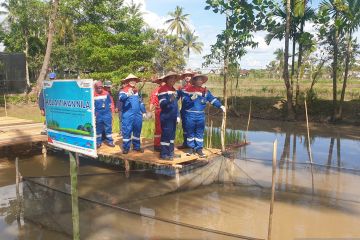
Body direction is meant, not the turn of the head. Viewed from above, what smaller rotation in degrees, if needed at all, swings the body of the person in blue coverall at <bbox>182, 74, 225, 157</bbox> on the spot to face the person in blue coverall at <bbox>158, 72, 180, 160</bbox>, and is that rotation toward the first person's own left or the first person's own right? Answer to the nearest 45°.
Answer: approximately 45° to the first person's own right

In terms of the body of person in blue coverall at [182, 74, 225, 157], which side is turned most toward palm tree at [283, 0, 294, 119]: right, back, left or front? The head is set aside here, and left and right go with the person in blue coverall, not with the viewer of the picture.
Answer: back

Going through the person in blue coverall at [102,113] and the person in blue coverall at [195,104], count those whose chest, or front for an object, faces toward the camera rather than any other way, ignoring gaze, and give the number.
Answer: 2

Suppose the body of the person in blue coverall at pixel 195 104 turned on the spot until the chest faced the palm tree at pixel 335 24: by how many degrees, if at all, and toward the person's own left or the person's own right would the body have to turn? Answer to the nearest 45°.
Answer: approximately 135° to the person's own left

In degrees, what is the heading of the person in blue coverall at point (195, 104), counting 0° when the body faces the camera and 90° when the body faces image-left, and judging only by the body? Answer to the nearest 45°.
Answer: approximately 0°

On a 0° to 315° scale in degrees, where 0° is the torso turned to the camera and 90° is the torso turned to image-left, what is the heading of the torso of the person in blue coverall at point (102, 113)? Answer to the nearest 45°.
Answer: approximately 0°

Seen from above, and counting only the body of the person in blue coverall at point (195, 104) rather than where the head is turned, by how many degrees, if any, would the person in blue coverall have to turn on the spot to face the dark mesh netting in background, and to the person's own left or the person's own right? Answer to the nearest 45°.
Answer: approximately 135° to the person's own right

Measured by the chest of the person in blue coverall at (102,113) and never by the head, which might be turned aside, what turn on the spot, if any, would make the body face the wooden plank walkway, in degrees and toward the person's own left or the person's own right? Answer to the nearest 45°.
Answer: approximately 135° to the person's own right

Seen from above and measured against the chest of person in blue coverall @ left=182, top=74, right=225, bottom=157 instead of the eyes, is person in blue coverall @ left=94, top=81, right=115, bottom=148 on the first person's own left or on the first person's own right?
on the first person's own right
